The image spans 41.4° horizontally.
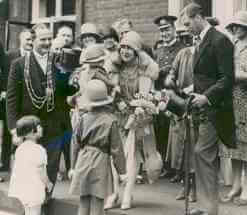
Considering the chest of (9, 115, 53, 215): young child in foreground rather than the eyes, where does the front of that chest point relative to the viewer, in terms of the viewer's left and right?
facing away from the viewer and to the right of the viewer

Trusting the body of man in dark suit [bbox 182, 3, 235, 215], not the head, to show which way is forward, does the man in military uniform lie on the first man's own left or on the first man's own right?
on the first man's own right

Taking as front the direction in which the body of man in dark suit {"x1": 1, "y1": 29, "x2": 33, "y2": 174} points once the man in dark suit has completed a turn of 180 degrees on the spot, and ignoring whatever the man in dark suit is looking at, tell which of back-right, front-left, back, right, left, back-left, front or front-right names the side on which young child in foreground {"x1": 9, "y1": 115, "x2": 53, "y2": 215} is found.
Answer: back-left

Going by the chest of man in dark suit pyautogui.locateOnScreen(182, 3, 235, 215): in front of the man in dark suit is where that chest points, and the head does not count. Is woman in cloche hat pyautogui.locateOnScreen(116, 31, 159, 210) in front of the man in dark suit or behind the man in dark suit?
in front

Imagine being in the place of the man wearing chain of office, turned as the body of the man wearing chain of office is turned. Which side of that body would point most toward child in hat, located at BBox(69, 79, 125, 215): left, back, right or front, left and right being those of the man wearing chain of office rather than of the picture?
front

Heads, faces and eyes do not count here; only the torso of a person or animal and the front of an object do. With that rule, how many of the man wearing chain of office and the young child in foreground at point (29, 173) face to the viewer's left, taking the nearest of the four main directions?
0

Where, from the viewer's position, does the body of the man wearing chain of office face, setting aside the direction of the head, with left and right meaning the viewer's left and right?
facing the viewer and to the right of the viewer

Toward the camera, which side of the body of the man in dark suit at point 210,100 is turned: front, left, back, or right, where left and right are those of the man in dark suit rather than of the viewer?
left

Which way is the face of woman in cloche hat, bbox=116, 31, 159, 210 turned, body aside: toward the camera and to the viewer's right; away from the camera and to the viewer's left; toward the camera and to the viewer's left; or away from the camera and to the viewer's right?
toward the camera and to the viewer's left

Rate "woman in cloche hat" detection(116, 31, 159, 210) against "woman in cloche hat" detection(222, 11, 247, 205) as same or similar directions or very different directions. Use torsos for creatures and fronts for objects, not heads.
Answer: same or similar directions

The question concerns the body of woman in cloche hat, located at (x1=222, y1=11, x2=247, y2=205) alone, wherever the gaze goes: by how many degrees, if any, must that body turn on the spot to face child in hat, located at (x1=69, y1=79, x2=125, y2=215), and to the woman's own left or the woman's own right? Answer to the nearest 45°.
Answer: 0° — they already face them

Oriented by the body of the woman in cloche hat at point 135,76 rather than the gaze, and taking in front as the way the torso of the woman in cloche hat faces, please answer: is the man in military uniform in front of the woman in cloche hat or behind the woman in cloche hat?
behind
